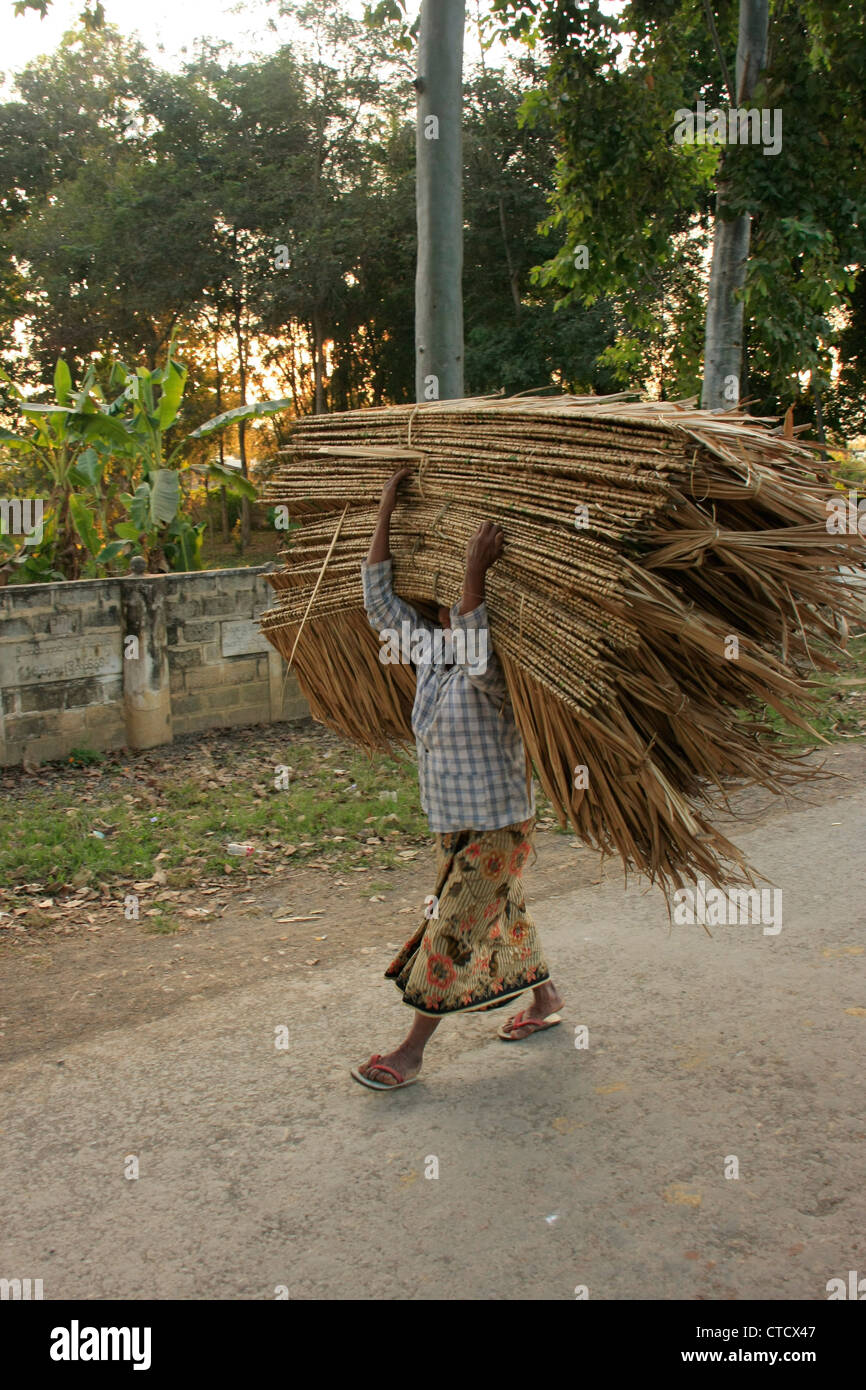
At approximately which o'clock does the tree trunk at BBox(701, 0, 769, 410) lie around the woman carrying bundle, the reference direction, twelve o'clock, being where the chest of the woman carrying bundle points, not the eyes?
The tree trunk is roughly at 5 o'clock from the woman carrying bundle.

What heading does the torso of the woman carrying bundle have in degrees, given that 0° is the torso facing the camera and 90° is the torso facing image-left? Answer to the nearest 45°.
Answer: approximately 45°

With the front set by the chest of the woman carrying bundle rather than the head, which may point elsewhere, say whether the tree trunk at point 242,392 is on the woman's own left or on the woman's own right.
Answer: on the woman's own right

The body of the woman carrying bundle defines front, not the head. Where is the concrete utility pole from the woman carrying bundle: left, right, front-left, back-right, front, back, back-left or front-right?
back-right
